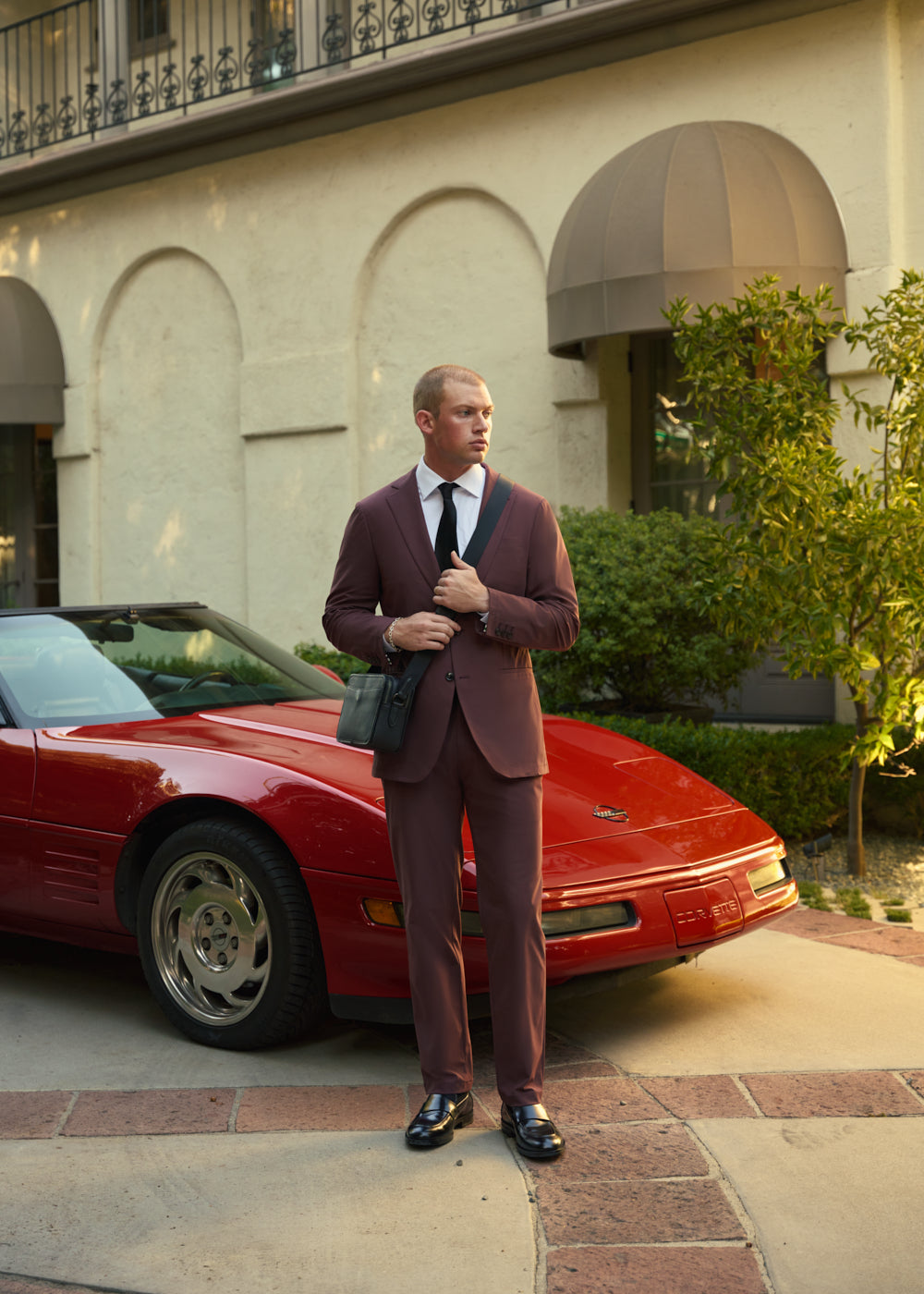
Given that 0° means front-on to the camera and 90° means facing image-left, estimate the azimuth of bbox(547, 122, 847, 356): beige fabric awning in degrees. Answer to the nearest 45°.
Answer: approximately 45°

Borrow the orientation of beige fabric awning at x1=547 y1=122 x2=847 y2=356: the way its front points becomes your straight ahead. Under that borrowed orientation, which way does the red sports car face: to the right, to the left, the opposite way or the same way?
to the left

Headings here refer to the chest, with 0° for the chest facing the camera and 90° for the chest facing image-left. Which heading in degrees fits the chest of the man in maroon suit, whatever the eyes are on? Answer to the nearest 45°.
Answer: approximately 0°

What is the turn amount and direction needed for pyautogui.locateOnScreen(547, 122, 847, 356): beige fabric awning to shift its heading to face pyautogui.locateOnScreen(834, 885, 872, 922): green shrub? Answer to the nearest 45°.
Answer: approximately 45° to its left

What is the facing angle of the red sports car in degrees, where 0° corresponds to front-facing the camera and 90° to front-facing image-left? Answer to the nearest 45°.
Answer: approximately 315°

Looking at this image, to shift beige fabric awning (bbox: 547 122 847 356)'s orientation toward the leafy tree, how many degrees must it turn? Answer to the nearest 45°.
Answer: approximately 45° to its left

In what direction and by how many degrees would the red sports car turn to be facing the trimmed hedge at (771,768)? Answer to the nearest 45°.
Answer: approximately 90° to its left
